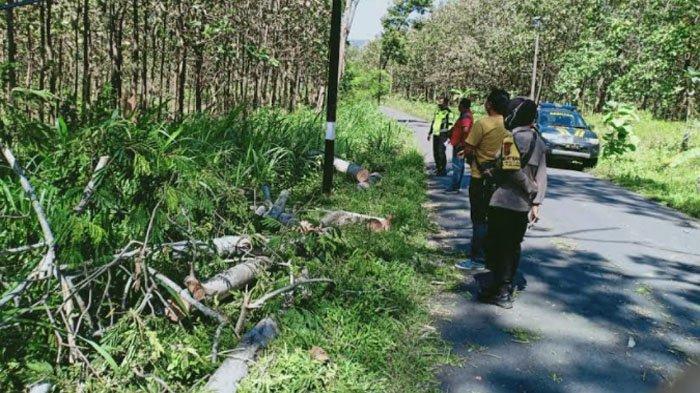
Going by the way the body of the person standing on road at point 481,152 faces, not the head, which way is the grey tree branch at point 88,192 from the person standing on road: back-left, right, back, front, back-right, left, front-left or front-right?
front-left

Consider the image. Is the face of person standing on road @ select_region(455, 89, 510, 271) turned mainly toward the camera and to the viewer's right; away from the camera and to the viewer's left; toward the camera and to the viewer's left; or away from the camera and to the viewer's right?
away from the camera and to the viewer's left

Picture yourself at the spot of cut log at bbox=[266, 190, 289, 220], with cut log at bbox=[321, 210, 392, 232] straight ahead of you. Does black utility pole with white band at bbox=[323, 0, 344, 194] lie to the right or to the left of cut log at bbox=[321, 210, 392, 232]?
left

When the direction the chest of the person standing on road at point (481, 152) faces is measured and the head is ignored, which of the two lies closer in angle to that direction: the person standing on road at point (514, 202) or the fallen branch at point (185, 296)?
the fallen branch

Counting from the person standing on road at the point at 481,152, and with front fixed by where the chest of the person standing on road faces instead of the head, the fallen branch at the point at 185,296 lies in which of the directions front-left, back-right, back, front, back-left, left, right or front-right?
front-left

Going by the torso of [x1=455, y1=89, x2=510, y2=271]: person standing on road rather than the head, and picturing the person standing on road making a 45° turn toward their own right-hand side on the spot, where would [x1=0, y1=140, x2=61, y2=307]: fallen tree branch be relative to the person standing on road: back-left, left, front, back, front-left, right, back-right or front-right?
left

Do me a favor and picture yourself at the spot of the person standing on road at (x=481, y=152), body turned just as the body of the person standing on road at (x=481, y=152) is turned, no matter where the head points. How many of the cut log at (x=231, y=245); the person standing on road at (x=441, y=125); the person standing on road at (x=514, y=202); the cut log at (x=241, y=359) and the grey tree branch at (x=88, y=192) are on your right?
1

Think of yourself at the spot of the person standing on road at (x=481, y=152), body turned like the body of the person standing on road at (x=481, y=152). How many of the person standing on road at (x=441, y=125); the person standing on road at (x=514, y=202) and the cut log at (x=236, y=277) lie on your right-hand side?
1

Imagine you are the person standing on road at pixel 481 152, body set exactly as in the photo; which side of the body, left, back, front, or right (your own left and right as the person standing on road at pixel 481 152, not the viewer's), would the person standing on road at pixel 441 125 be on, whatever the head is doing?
right

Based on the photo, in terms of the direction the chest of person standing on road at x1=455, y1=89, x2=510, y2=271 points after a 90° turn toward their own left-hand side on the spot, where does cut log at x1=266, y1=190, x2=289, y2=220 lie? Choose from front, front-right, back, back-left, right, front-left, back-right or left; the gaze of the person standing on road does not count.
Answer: right

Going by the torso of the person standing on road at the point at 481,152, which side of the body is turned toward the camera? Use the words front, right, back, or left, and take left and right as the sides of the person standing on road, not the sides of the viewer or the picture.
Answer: left

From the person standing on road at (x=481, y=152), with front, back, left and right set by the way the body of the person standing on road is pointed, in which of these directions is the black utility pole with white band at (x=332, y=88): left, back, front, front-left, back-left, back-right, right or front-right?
front-right

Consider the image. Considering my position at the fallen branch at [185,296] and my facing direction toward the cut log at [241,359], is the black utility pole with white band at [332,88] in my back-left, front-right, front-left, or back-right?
back-left
